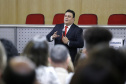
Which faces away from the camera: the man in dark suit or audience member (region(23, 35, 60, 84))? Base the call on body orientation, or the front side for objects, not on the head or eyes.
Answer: the audience member

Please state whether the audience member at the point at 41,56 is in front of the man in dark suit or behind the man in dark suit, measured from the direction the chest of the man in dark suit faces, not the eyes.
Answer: in front

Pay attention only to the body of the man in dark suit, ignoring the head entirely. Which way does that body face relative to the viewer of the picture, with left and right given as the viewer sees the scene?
facing the viewer and to the left of the viewer

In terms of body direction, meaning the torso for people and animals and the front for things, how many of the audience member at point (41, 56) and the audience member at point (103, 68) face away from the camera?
2

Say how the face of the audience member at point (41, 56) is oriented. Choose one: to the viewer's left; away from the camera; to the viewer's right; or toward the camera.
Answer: away from the camera

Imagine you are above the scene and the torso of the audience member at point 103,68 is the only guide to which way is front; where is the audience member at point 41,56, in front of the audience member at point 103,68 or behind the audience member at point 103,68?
in front

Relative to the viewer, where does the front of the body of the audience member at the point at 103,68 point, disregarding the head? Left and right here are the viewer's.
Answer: facing away from the viewer

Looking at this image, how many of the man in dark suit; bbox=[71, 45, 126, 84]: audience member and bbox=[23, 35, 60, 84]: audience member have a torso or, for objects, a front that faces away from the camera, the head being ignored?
2

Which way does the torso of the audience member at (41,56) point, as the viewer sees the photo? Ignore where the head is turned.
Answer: away from the camera

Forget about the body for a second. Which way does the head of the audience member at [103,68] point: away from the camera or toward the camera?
away from the camera

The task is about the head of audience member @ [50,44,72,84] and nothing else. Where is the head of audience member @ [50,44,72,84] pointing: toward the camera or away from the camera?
away from the camera

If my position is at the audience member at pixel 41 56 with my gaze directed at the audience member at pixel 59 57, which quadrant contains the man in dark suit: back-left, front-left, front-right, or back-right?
front-left

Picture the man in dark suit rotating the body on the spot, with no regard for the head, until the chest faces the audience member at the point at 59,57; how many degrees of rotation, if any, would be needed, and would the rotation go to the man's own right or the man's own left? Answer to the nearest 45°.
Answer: approximately 45° to the man's own left

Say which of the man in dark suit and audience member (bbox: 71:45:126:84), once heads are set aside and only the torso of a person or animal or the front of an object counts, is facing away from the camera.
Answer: the audience member

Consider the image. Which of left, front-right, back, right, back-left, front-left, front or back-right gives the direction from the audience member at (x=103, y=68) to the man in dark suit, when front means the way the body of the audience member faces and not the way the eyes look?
front

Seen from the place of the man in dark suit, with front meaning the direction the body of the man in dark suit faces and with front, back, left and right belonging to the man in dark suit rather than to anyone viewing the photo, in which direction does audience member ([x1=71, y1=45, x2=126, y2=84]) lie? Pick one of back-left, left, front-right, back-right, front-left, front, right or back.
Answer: front-left
